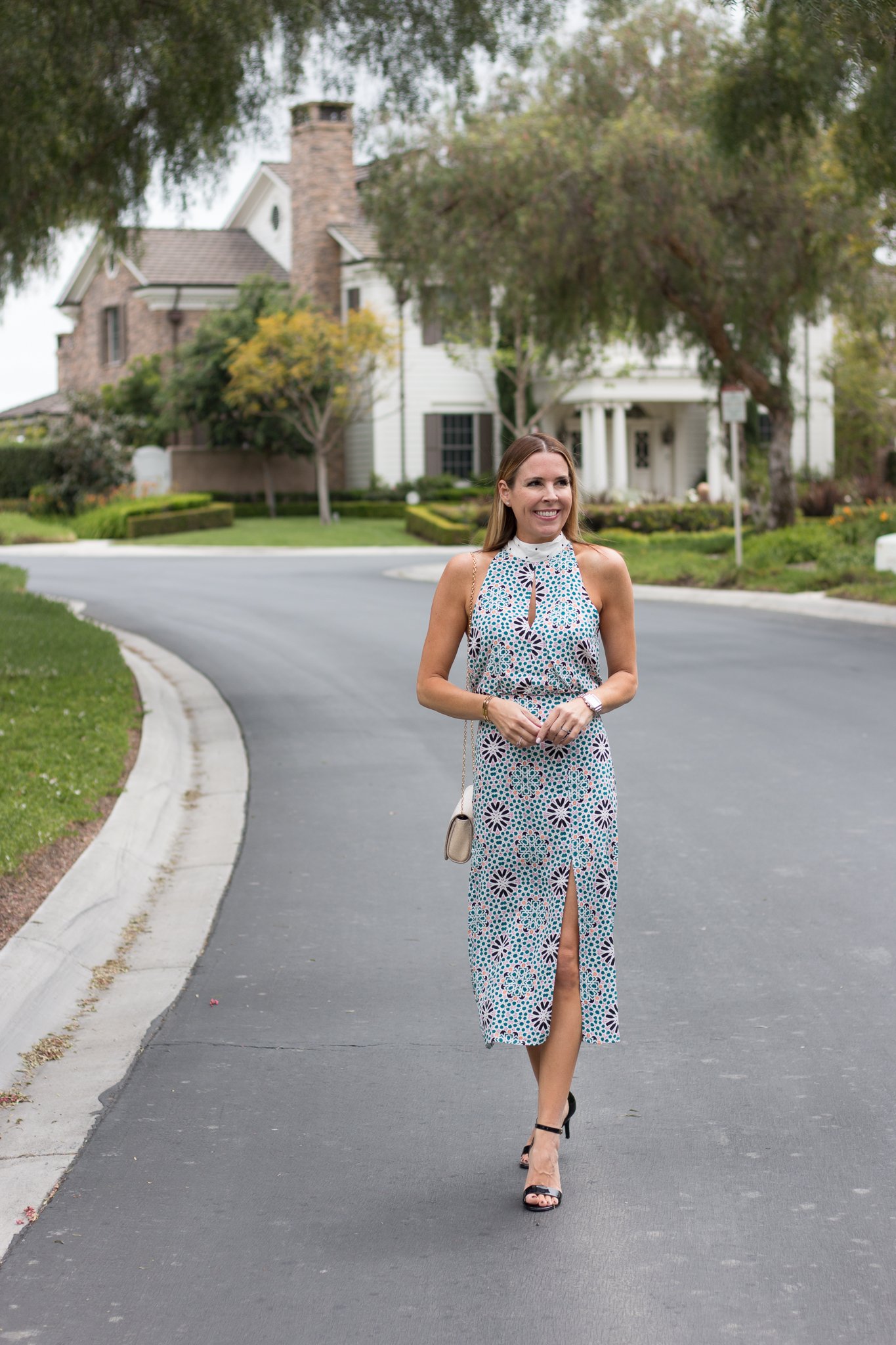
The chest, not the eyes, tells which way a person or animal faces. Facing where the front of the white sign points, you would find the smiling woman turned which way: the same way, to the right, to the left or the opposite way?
the same way

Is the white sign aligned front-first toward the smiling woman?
yes

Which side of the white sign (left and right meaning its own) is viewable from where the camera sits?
front

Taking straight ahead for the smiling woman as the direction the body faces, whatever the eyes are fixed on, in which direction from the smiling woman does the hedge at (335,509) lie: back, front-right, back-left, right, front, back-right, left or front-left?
back

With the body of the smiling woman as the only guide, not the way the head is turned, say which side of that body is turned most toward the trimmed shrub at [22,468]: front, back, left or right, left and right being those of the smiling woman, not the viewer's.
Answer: back

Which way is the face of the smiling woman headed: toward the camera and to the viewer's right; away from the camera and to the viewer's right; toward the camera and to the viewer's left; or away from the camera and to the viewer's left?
toward the camera and to the viewer's right

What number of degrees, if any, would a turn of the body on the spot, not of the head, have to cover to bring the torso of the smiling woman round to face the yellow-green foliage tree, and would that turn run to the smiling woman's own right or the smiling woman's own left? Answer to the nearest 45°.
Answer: approximately 180°

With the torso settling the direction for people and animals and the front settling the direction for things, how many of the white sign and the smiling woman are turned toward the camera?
2

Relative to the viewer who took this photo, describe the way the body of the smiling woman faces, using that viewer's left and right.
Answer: facing the viewer
